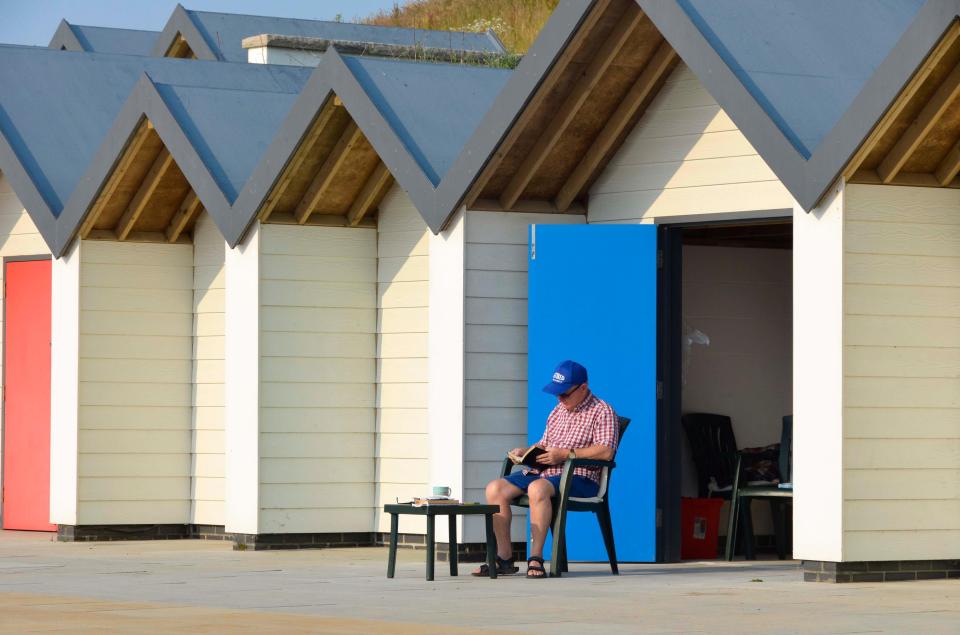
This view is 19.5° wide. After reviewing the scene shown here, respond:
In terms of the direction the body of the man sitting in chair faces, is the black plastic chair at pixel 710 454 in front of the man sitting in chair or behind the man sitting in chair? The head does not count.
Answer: behind

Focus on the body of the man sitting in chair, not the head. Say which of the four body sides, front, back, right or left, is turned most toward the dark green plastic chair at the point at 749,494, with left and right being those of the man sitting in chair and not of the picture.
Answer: back

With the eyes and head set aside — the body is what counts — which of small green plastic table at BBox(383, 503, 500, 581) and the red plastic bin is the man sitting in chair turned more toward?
the small green plastic table

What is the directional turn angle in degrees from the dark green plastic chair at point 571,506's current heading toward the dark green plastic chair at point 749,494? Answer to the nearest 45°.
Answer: approximately 180°

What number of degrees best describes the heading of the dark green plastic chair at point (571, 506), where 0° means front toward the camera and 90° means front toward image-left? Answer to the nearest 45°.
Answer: approximately 45°

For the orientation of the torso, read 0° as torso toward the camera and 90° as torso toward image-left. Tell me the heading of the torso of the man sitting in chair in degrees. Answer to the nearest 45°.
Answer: approximately 45°
